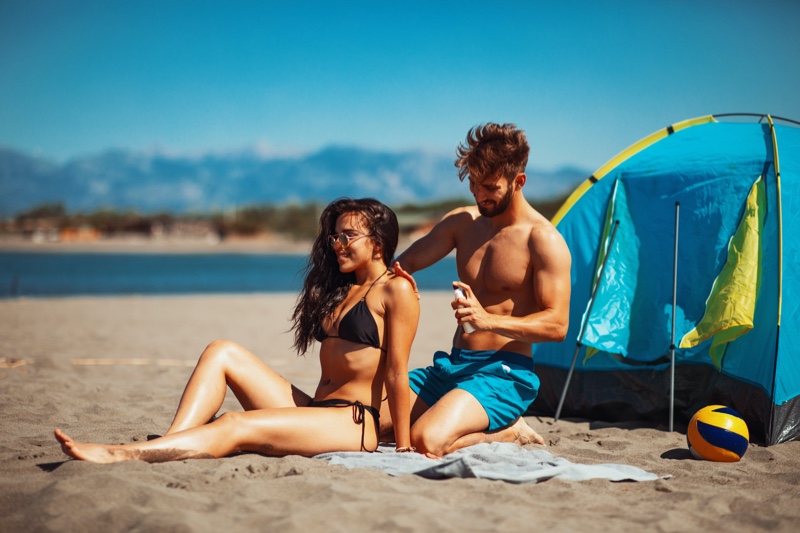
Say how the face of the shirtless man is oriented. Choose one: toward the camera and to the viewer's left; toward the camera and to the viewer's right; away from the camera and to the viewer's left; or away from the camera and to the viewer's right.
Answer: toward the camera and to the viewer's left

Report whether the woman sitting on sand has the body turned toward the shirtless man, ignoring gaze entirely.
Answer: no

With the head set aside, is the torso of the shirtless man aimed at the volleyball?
no

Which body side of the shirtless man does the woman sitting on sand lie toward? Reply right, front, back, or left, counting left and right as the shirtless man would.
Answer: front

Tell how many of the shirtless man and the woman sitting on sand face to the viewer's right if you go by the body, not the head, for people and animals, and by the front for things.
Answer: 0

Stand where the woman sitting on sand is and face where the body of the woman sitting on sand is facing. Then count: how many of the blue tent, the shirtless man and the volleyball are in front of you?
0

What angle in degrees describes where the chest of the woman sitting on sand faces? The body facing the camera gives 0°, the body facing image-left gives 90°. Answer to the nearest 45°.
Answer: approximately 90°

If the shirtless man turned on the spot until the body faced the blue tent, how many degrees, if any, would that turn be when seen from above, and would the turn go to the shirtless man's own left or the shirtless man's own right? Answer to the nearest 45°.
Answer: approximately 180°

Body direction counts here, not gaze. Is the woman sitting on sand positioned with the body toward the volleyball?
no

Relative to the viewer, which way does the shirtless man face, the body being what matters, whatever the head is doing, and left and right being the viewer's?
facing the viewer and to the left of the viewer
